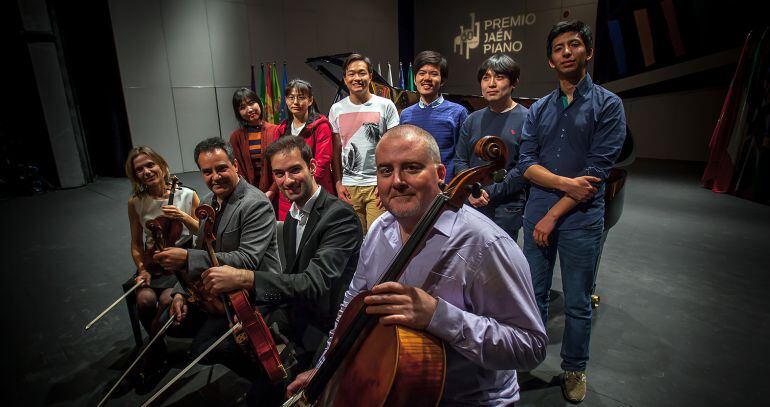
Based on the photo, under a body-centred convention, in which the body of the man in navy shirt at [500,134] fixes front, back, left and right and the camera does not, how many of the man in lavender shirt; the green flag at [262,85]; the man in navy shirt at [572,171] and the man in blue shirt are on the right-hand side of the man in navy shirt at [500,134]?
2

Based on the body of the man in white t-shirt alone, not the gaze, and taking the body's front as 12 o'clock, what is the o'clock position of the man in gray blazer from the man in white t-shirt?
The man in gray blazer is roughly at 1 o'clock from the man in white t-shirt.

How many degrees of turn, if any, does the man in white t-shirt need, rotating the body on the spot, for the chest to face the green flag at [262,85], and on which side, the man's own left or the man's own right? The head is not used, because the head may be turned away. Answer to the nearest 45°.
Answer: approximately 180°

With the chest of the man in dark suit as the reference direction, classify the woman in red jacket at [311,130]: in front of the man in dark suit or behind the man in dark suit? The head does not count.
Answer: behind

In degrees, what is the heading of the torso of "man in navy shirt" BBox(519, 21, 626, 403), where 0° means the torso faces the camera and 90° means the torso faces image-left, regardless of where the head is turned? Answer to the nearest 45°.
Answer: approximately 0°

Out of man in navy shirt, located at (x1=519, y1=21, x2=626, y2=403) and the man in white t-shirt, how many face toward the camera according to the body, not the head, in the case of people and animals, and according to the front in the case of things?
2

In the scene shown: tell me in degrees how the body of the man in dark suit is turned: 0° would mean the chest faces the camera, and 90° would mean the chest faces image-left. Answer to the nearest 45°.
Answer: approximately 45°

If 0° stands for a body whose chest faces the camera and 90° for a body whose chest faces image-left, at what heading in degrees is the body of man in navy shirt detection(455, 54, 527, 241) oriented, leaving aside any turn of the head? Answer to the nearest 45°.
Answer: approximately 45°

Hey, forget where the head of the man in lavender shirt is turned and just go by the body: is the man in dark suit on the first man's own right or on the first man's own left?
on the first man's own right
